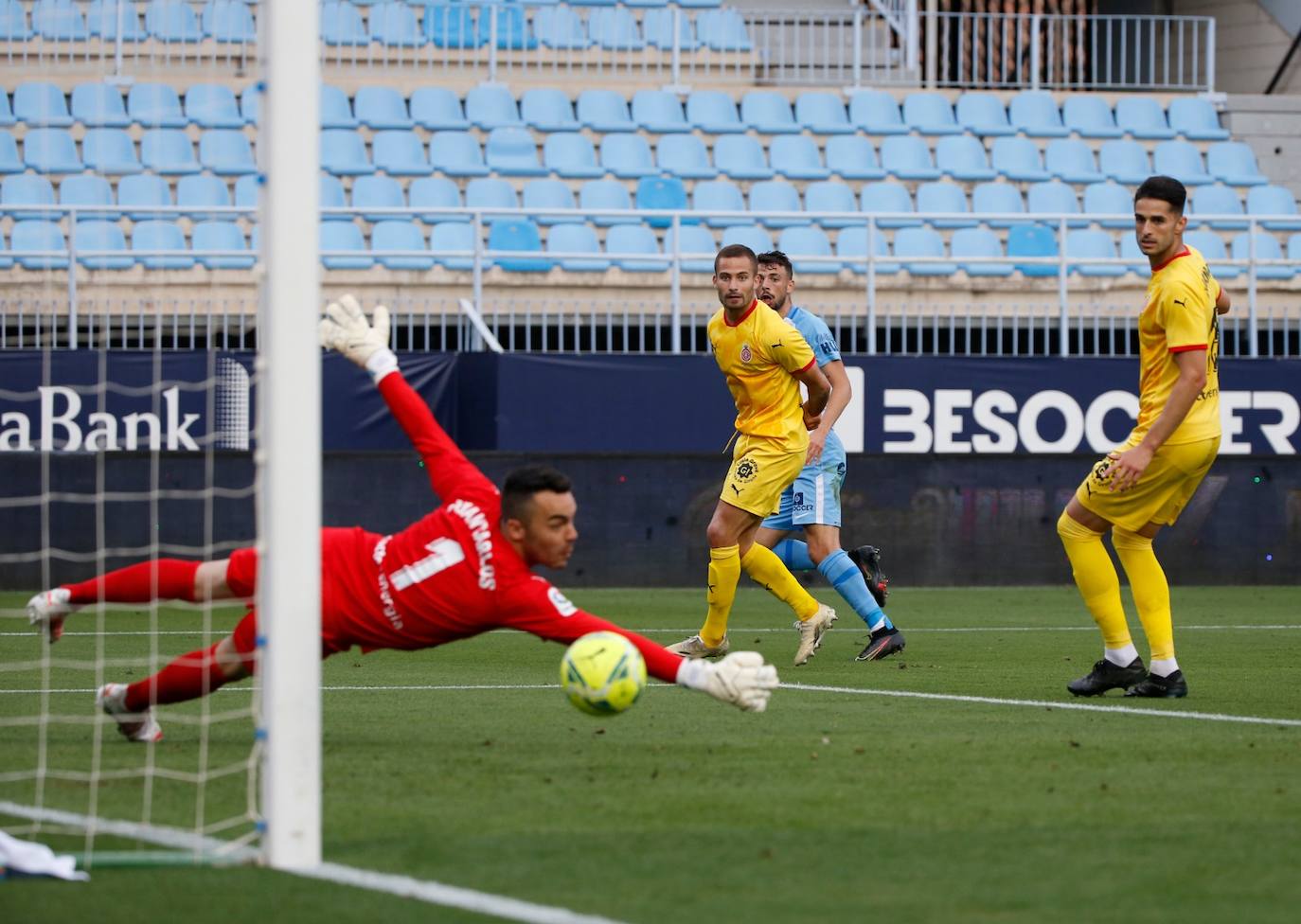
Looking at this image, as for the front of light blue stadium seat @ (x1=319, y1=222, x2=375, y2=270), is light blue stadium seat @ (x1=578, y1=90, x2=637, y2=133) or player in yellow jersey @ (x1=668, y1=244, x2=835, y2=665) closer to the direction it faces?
the player in yellow jersey

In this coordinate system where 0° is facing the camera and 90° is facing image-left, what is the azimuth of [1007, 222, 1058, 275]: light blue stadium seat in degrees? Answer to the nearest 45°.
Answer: approximately 0°

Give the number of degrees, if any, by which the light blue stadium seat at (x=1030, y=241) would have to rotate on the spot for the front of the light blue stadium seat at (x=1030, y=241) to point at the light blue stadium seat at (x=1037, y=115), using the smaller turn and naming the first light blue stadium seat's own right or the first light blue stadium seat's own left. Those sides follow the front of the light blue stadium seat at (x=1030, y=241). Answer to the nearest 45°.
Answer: approximately 180°

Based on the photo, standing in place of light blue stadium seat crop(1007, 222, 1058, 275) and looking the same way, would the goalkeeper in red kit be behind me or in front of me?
in front

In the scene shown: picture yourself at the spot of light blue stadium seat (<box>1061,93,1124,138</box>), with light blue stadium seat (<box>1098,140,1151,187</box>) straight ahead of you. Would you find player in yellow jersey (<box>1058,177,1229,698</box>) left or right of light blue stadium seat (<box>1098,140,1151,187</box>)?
right

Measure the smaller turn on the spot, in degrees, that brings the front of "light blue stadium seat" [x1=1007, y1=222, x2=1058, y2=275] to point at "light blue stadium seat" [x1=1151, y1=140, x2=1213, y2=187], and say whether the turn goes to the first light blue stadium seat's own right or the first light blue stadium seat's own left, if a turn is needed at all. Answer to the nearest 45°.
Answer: approximately 135° to the first light blue stadium seat's own left

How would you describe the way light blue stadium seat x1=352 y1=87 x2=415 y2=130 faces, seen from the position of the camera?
facing the viewer

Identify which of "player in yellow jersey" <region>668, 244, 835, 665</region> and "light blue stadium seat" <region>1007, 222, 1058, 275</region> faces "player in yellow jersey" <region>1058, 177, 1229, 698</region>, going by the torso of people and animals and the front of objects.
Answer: the light blue stadium seat

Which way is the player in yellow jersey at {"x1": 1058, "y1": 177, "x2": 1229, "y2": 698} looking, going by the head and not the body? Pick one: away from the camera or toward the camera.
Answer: toward the camera

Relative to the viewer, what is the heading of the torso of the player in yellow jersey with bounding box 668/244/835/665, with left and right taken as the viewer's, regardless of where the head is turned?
facing the viewer and to the left of the viewer

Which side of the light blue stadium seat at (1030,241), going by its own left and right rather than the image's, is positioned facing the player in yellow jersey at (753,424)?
front

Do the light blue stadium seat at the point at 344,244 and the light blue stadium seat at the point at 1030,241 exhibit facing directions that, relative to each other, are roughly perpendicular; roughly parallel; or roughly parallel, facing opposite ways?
roughly parallel

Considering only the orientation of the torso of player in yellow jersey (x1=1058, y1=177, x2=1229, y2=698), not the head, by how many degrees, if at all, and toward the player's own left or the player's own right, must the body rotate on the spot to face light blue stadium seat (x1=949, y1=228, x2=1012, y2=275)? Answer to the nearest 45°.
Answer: approximately 90° to the player's own right

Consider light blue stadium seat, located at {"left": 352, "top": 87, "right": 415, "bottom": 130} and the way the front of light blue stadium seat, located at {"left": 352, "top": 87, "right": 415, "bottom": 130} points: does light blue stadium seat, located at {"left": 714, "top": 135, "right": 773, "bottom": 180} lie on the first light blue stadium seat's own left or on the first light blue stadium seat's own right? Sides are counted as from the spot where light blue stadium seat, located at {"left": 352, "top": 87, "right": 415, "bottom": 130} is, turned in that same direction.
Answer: on the first light blue stadium seat's own left

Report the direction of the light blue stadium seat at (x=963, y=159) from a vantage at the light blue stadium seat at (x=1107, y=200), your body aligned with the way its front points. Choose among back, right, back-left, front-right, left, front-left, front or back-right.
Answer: right

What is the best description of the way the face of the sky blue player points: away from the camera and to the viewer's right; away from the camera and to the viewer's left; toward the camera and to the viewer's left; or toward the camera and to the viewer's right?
toward the camera and to the viewer's left
